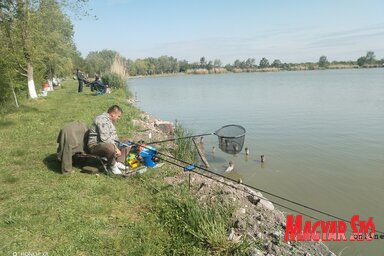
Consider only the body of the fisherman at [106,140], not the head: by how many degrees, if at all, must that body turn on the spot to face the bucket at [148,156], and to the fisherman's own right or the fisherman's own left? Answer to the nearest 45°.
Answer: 0° — they already face it

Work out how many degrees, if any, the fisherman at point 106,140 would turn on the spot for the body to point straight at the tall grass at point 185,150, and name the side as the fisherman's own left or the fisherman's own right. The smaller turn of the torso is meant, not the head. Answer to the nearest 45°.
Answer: approximately 45° to the fisherman's own left

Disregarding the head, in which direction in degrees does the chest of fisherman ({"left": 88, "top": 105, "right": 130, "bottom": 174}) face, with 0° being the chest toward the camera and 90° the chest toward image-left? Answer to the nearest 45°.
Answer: approximately 270°

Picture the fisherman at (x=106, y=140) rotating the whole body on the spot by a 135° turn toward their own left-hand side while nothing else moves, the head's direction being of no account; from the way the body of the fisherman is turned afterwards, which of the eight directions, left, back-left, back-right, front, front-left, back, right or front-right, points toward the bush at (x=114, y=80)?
front-right
